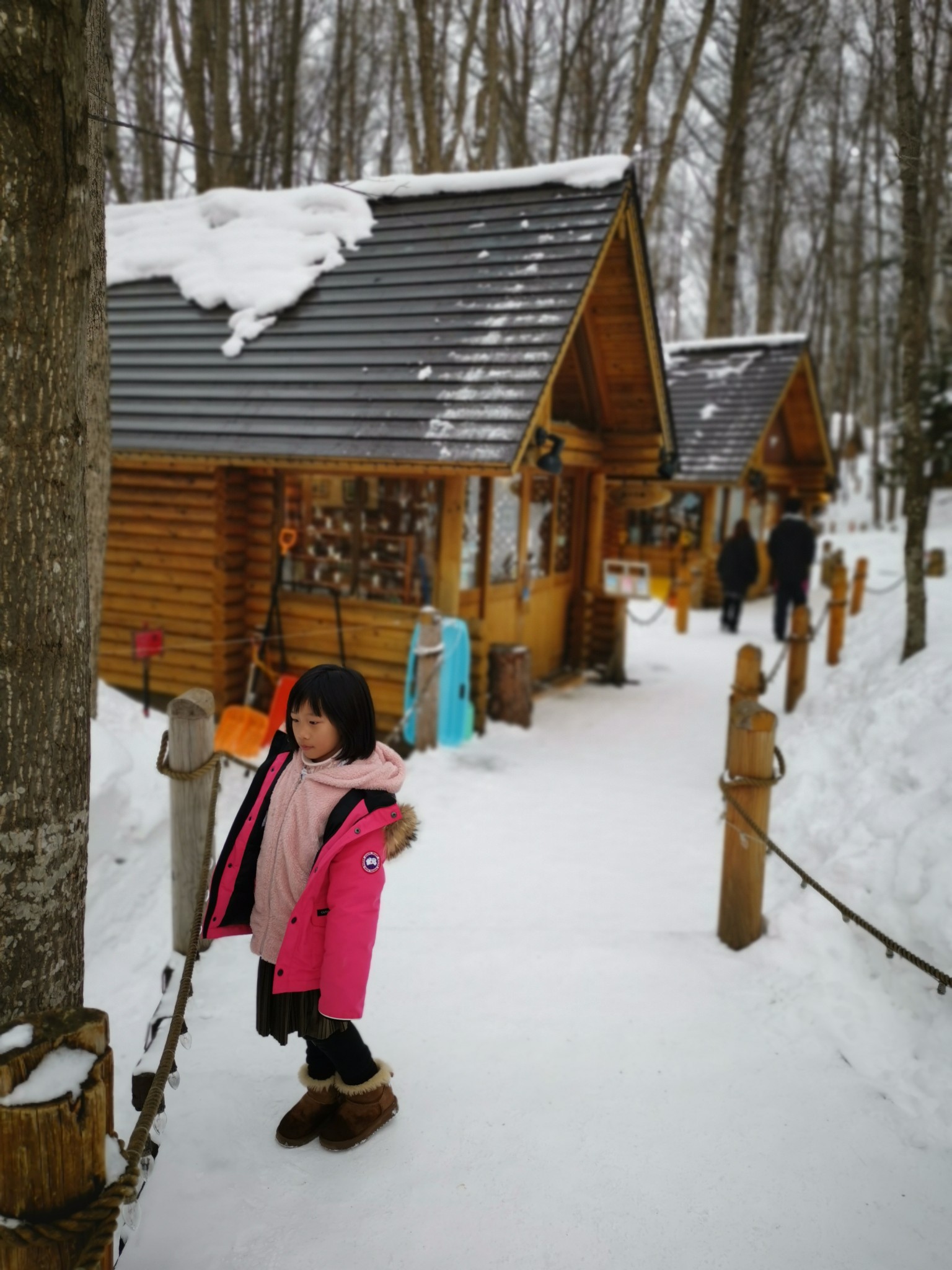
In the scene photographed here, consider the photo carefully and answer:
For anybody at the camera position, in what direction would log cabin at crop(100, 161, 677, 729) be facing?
facing the viewer and to the right of the viewer

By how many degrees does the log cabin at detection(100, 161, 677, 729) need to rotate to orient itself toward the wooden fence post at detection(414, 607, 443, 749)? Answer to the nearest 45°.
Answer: approximately 45° to its right

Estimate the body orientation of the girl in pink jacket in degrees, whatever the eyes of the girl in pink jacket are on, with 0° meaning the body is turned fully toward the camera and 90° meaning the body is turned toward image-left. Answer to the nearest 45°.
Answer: approximately 45°

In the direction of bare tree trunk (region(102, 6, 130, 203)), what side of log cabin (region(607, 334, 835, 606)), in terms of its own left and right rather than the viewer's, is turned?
right

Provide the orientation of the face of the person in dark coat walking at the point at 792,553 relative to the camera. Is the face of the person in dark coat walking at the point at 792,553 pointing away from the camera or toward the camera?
away from the camera

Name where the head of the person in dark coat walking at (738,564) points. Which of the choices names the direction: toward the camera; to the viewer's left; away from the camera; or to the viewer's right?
away from the camera

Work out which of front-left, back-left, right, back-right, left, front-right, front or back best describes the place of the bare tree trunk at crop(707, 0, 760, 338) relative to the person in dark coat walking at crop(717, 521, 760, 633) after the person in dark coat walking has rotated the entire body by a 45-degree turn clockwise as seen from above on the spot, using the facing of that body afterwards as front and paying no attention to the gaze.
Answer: front-left

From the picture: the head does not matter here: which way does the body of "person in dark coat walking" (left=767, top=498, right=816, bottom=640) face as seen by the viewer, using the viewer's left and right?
facing away from the viewer

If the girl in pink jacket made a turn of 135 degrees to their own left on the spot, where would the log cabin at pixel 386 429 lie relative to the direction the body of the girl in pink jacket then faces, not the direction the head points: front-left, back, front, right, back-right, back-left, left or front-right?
left

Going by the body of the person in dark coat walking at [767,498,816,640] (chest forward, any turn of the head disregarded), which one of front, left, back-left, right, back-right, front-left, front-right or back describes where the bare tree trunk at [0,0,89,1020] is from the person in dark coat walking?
back

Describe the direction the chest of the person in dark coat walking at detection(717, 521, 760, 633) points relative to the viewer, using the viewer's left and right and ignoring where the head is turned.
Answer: facing away from the viewer

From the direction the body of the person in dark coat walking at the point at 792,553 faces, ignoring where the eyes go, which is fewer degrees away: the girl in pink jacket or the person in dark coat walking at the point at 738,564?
the person in dark coat walking

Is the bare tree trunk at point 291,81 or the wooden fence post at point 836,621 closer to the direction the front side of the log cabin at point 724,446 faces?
the wooden fence post

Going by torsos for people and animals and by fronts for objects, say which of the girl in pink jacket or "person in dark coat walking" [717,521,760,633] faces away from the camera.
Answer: the person in dark coat walking
